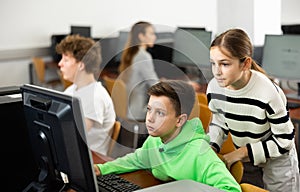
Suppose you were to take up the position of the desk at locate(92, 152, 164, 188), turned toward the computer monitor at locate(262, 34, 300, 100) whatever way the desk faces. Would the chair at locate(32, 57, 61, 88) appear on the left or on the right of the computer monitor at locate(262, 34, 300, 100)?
left

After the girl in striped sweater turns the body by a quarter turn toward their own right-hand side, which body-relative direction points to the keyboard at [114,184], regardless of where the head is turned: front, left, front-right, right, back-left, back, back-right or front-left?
left

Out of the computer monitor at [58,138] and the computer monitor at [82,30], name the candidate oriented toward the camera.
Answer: the computer monitor at [82,30]

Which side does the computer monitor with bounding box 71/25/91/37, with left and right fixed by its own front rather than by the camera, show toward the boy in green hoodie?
front

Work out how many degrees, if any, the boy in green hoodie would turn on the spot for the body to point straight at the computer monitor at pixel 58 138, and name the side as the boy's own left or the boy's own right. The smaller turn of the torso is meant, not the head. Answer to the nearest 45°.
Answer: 0° — they already face it

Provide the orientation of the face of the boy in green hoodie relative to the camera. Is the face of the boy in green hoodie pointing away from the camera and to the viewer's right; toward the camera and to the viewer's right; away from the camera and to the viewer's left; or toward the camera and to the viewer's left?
toward the camera and to the viewer's left

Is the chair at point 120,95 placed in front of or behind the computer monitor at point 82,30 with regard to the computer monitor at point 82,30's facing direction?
in front

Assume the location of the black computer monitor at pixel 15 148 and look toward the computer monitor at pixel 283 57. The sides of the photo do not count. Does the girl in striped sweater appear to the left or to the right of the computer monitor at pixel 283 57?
right

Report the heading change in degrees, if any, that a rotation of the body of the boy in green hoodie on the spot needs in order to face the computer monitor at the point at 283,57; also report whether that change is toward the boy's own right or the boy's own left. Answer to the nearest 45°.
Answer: approximately 180°

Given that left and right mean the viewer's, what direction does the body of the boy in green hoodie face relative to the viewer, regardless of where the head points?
facing the viewer and to the left of the viewer

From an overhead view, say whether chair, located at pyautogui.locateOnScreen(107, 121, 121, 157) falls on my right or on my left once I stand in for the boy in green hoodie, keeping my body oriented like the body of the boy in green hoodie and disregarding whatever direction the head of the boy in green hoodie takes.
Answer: on my right

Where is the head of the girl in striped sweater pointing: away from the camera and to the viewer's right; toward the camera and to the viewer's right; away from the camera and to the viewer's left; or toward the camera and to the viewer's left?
toward the camera and to the viewer's left

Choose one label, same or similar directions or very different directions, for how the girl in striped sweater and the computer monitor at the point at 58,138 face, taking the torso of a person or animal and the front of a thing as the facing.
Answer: very different directions
